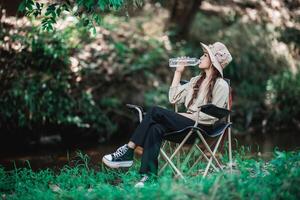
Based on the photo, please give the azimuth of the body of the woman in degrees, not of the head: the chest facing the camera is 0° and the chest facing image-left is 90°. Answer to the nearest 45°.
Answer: approximately 45°

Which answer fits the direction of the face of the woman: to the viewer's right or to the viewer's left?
to the viewer's left
